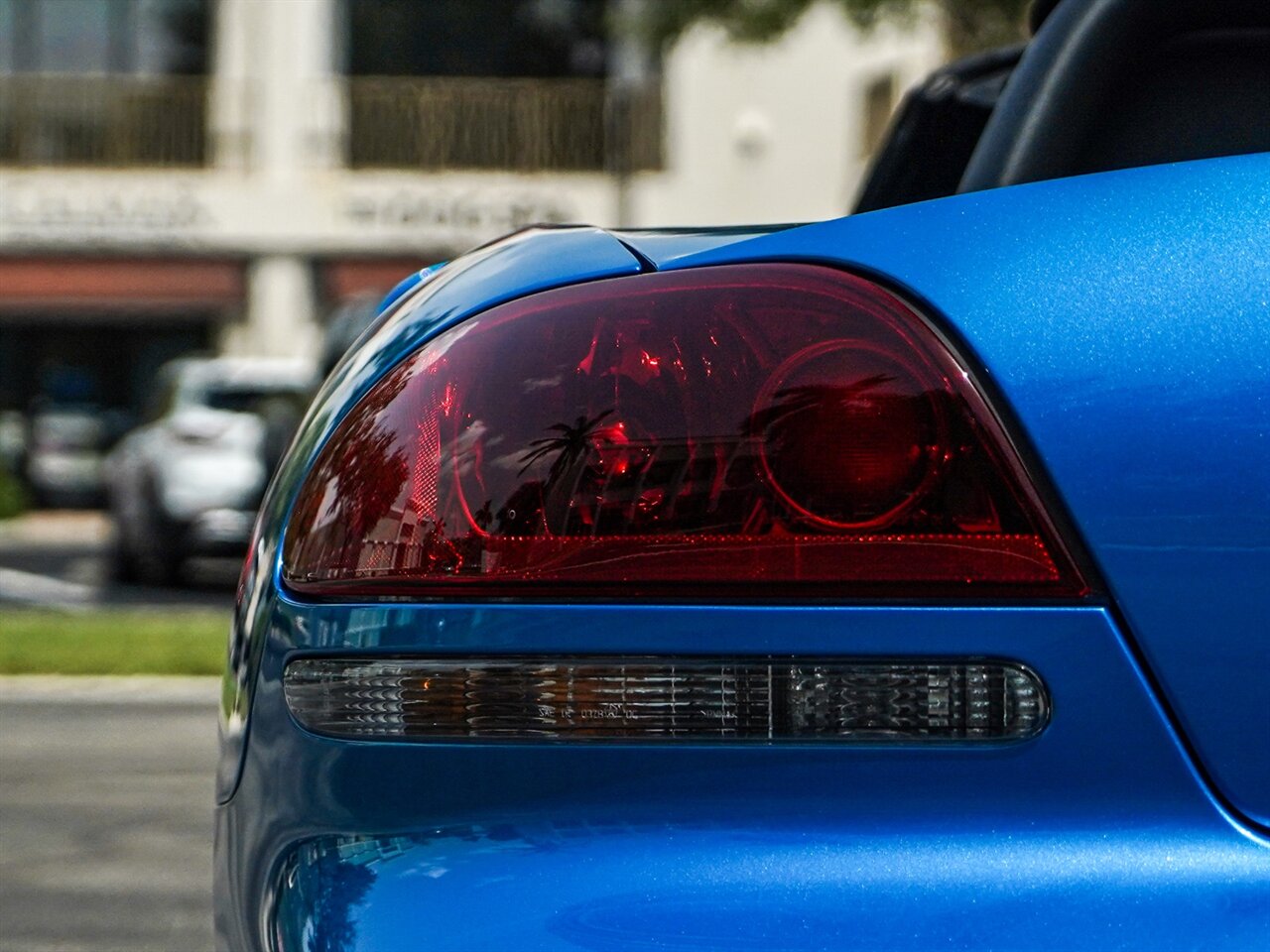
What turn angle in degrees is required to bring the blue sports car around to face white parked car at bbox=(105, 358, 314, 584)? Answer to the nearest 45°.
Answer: approximately 45° to its left

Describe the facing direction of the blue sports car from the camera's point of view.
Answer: facing away from the viewer and to the right of the viewer
